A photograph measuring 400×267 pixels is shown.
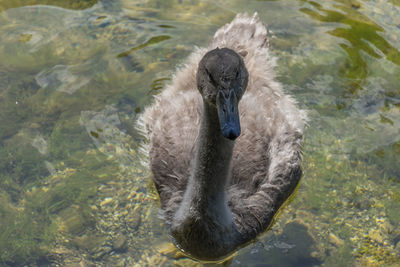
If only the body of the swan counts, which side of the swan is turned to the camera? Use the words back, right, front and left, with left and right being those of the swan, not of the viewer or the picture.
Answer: front
